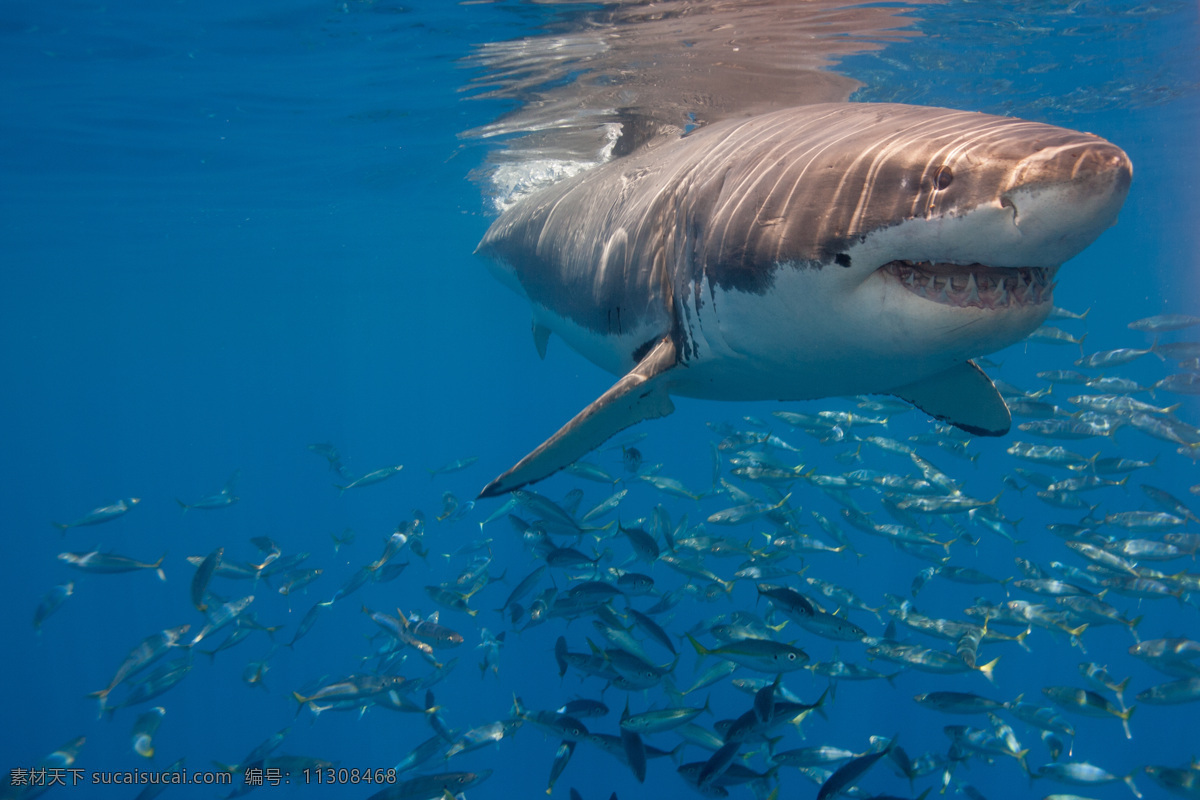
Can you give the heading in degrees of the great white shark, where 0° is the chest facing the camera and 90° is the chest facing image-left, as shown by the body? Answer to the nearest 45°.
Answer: approximately 315°
